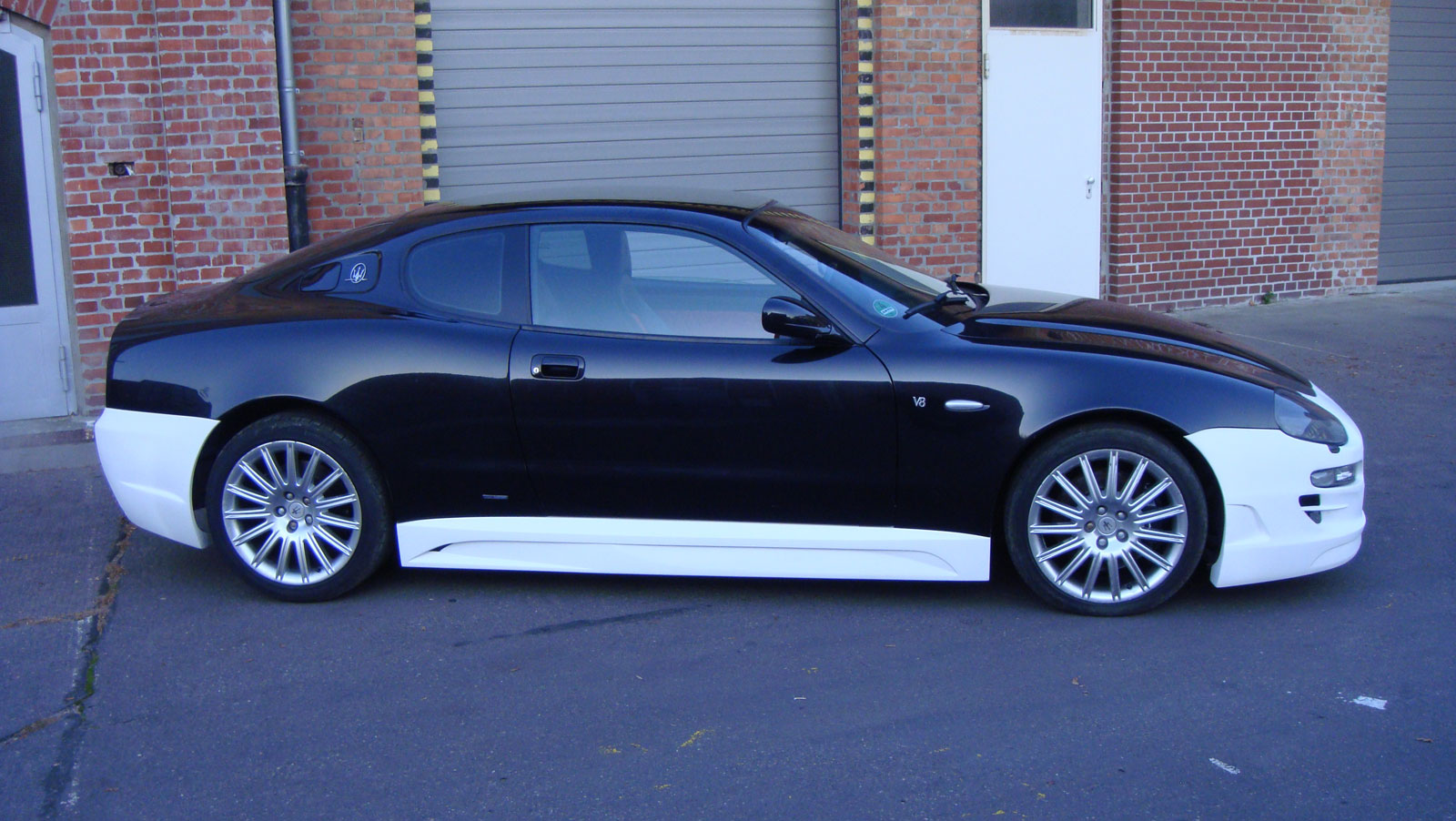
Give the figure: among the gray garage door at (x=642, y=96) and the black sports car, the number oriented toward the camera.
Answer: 1

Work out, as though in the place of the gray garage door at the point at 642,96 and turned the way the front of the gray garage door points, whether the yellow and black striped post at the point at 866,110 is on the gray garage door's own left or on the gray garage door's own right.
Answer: on the gray garage door's own left

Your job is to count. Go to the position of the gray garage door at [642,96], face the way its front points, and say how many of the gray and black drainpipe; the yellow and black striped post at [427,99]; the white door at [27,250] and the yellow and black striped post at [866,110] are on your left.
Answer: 1

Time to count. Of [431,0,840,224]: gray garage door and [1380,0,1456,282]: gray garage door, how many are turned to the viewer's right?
0

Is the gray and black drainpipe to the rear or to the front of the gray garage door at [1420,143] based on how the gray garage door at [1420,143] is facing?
to the front

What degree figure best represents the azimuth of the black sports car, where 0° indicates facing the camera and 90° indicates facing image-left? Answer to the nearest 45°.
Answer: approximately 270°

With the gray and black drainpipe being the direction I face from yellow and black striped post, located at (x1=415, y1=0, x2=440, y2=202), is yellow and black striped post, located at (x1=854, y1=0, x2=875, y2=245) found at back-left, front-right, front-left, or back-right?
back-left

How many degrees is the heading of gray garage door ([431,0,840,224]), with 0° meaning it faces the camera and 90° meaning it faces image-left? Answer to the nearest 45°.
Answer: approximately 0°

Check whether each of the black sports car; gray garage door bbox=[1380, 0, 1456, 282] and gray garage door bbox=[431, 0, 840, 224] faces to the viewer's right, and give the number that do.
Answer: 1

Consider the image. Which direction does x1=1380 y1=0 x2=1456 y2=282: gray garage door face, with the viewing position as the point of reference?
facing the viewer

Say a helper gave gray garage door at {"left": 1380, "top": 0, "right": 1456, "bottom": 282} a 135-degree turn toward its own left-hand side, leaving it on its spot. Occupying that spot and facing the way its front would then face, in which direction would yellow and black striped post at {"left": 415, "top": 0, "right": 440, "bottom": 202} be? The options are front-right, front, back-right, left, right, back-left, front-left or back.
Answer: back

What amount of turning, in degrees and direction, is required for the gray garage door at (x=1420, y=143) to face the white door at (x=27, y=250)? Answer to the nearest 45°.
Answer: approximately 45° to its right

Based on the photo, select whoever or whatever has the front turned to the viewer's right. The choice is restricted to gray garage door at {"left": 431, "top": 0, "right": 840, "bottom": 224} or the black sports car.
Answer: the black sports car
